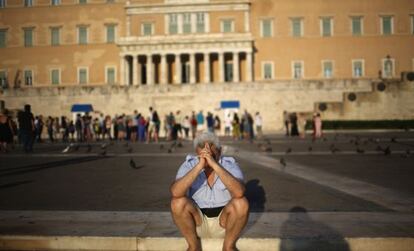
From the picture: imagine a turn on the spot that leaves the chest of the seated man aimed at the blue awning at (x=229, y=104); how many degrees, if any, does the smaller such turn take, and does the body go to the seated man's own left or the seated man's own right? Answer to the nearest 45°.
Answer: approximately 180°

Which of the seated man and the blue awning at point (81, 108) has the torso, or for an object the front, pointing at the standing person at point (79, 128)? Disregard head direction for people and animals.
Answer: the blue awning

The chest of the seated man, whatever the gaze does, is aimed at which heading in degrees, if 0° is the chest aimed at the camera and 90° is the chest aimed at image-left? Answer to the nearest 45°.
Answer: approximately 0°

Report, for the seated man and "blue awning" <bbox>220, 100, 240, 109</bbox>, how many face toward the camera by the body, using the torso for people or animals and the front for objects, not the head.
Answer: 2

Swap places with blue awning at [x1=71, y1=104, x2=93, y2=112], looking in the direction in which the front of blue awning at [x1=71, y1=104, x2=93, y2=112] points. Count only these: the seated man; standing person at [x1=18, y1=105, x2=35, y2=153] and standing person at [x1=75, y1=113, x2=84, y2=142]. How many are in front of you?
3

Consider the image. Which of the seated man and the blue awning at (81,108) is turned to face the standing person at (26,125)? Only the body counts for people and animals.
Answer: the blue awning

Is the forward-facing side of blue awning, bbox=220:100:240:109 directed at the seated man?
yes

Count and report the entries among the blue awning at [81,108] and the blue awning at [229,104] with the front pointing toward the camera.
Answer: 2
